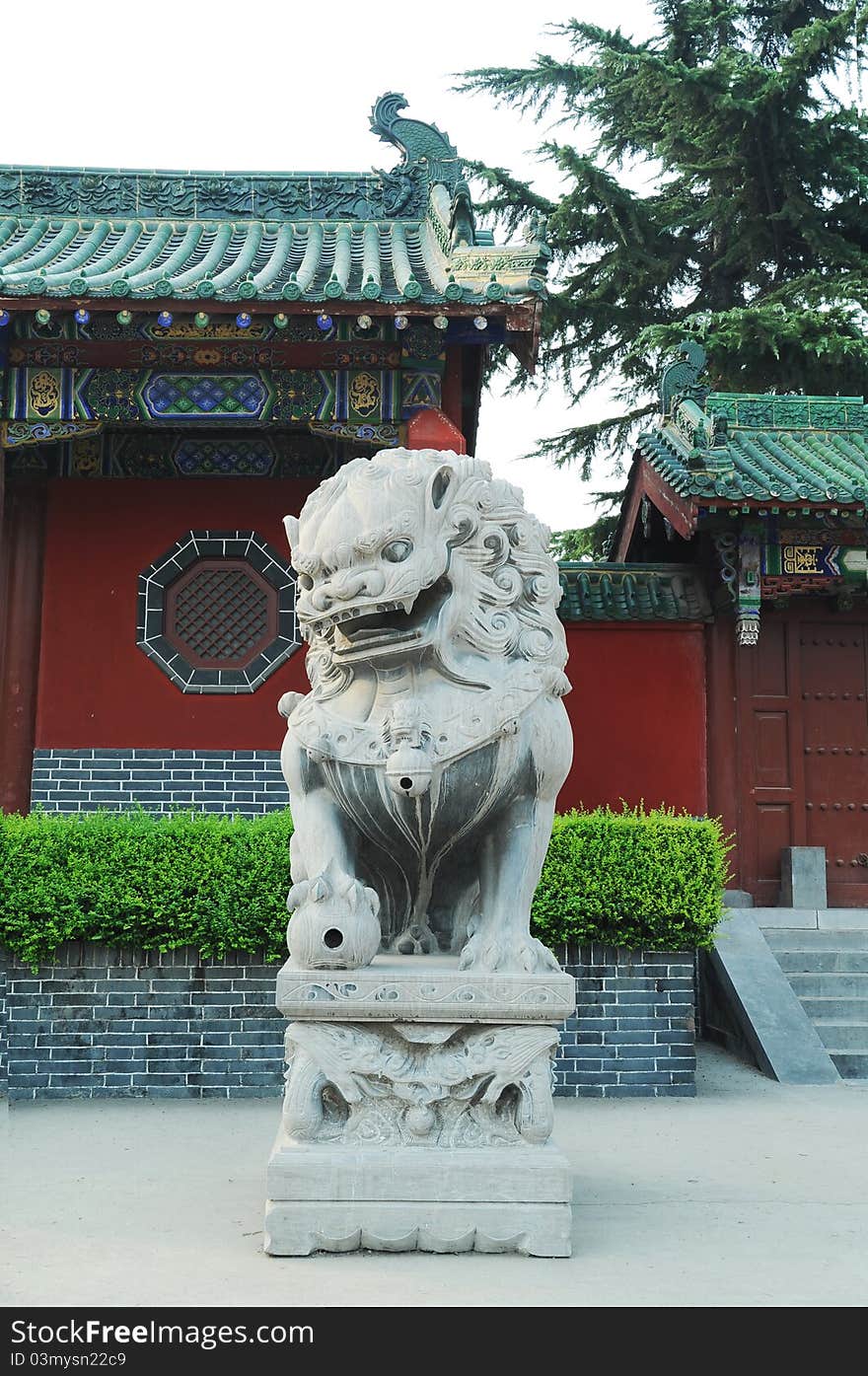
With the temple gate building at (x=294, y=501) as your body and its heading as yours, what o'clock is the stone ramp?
The stone ramp is roughly at 10 o'clock from the temple gate building.

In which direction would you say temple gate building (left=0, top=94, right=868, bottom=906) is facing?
toward the camera

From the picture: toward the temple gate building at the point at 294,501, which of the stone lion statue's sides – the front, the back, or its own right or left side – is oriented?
back

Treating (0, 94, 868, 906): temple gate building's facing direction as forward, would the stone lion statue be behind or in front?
in front

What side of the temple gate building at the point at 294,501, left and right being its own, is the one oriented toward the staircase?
left

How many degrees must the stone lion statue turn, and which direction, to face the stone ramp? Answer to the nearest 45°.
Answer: approximately 135° to its left

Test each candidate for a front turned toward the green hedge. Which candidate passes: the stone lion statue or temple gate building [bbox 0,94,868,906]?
the temple gate building

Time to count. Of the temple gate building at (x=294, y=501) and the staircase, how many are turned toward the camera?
2

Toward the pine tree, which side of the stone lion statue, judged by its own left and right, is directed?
back
